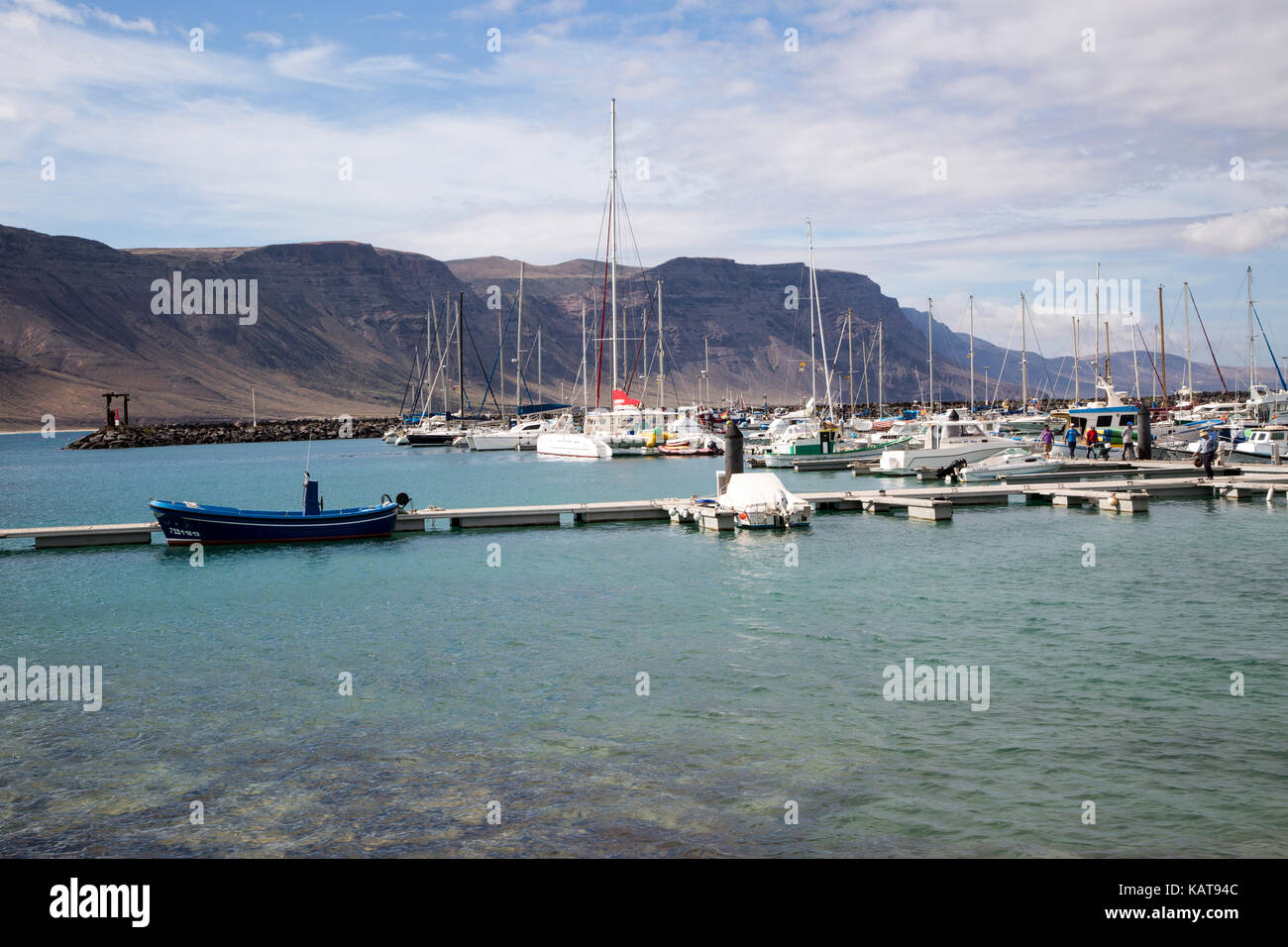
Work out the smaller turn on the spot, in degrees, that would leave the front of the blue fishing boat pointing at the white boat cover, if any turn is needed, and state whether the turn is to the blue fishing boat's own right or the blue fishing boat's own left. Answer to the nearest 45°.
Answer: approximately 180°

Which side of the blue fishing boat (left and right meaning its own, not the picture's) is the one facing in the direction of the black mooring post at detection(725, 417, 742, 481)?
back

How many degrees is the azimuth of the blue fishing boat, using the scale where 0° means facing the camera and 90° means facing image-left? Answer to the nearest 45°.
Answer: approximately 90°

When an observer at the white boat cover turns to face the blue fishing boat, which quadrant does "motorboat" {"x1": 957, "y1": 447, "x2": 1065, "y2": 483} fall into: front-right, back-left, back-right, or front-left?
back-right
